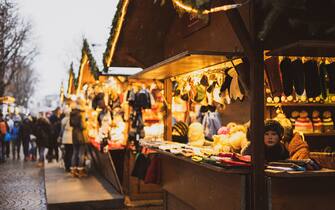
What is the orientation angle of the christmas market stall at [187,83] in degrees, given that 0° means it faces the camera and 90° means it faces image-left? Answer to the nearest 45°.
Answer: approximately 45°

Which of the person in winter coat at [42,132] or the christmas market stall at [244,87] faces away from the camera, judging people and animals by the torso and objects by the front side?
the person in winter coat

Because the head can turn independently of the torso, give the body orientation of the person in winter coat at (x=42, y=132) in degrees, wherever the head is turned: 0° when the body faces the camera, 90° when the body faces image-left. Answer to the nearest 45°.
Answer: approximately 180°

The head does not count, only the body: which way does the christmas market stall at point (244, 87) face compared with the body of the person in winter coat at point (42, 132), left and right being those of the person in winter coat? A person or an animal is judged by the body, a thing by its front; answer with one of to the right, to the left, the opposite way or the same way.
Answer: to the left

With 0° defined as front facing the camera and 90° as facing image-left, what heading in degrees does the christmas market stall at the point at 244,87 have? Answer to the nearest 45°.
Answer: approximately 45°

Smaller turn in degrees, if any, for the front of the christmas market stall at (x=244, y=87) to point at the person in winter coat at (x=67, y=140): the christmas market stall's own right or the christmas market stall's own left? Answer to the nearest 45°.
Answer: approximately 90° to the christmas market stall's own right

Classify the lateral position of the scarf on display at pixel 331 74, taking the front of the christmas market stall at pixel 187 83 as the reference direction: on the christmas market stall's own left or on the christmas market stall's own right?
on the christmas market stall's own left

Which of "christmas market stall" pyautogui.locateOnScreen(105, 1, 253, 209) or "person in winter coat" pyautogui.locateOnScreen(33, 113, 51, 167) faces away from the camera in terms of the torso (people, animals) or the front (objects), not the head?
the person in winter coat

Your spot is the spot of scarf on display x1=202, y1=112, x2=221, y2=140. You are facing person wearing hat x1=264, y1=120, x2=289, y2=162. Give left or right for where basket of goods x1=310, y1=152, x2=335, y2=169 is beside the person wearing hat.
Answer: left
